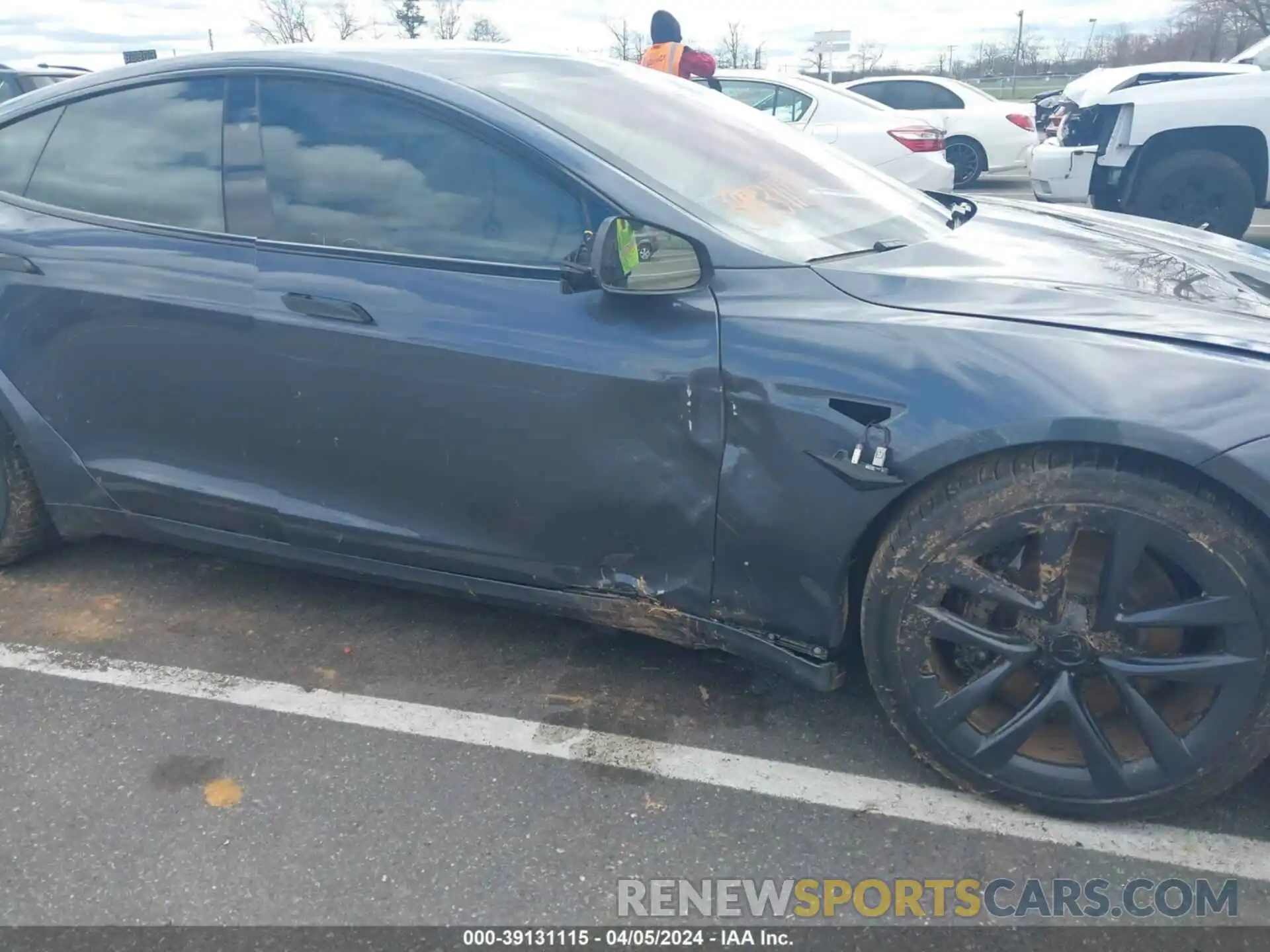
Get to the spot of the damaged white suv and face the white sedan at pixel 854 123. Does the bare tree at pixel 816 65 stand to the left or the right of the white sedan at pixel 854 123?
right

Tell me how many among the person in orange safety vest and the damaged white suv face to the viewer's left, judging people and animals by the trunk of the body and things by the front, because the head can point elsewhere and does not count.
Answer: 1

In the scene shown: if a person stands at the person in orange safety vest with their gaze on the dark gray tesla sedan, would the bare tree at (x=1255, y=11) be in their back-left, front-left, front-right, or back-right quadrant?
back-left

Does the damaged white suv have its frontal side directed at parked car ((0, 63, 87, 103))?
yes

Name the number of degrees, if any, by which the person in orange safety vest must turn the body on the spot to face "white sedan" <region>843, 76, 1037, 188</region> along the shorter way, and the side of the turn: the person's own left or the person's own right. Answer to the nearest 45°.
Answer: approximately 45° to the person's own right

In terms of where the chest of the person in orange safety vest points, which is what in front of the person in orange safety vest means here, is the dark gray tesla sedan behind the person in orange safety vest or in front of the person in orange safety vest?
behind

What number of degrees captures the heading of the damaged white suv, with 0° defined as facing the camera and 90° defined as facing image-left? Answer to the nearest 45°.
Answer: approximately 90°

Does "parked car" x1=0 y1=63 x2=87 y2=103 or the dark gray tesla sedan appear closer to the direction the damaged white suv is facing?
the parked car

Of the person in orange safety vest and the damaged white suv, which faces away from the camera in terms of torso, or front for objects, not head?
the person in orange safety vest

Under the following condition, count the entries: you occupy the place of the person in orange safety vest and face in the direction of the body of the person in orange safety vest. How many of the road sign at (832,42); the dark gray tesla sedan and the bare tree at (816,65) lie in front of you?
2

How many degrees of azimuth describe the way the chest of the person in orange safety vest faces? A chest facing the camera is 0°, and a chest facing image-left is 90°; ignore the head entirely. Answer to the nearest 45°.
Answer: approximately 180°

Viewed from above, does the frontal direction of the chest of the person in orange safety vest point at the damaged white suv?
no

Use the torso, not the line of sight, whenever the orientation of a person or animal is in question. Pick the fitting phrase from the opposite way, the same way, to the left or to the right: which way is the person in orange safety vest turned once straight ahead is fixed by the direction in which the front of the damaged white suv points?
to the right

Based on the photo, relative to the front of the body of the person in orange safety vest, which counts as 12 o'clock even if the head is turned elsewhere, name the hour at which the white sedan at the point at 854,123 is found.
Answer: The white sedan is roughly at 1 o'clock from the person in orange safety vest.

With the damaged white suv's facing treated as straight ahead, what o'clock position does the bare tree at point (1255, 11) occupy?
The bare tree is roughly at 3 o'clock from the damaged white suv.

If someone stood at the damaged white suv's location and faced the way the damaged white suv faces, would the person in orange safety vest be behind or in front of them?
in front

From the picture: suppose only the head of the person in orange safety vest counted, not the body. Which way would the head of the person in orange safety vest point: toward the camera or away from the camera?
away from the camera

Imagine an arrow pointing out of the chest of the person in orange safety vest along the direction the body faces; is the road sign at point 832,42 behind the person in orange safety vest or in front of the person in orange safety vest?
in front
